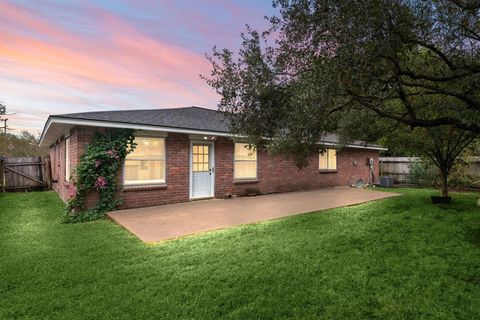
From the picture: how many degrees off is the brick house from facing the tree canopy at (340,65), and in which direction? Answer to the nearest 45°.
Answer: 0° — it already faces it

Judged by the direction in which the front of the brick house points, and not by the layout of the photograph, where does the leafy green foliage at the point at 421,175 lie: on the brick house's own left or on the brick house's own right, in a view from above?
on the brick house's own left

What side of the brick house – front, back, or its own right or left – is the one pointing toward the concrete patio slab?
front

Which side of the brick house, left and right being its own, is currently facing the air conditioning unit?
left

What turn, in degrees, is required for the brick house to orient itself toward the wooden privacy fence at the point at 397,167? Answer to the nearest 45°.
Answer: approximately 90° to its left

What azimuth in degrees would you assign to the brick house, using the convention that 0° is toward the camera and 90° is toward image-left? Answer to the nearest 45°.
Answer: approximately 315°
